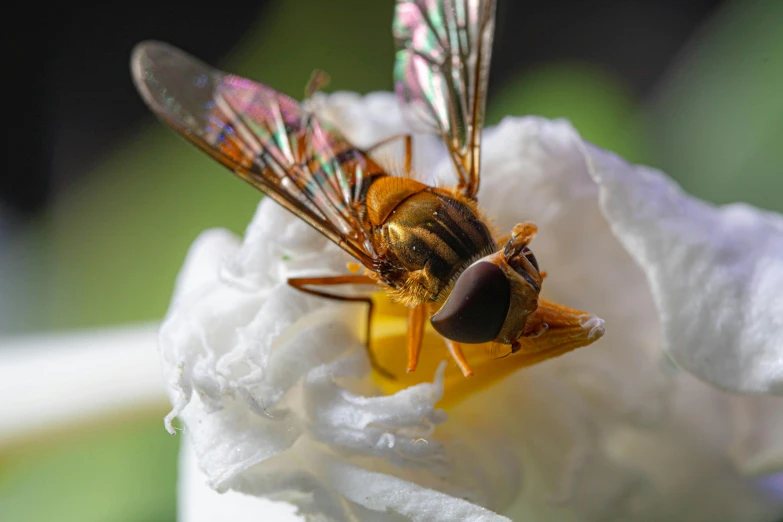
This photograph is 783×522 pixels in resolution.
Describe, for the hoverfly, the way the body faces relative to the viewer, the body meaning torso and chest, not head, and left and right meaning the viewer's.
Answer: facing the viewer and to the right of the viewer
